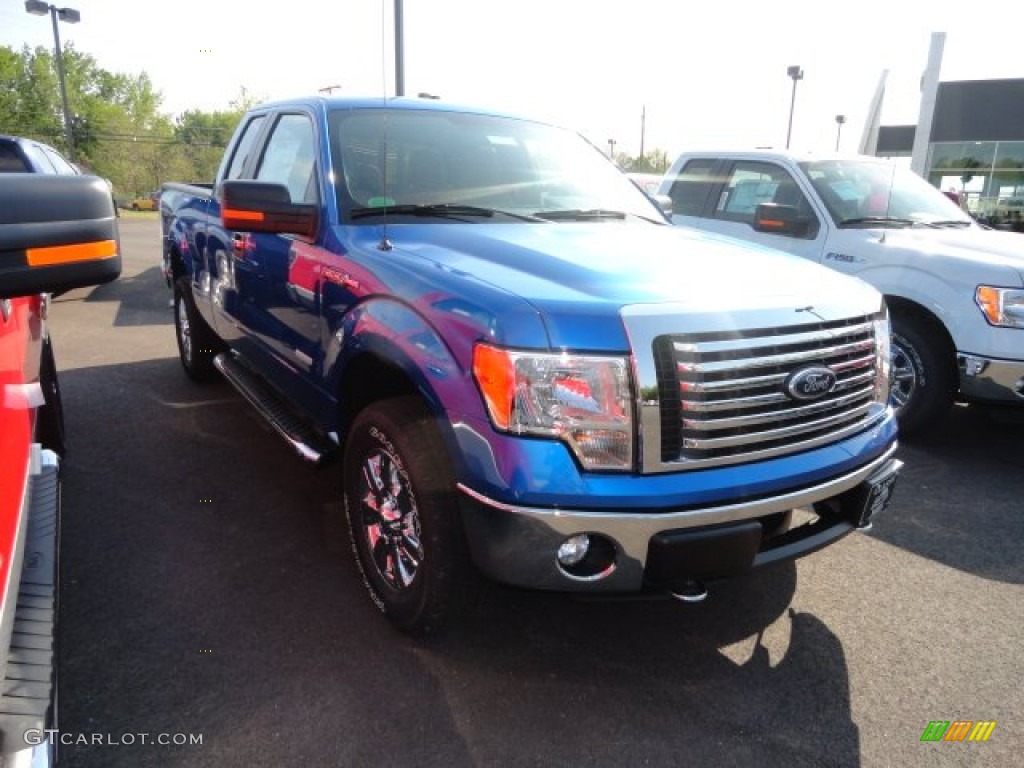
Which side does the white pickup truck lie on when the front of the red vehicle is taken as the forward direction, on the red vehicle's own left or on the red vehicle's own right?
on the red vehicle's own left

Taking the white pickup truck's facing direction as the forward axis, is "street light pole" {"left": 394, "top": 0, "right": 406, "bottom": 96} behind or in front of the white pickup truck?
behind

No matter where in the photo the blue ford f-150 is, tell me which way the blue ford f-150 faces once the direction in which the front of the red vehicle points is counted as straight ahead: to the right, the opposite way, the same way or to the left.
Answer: the same way

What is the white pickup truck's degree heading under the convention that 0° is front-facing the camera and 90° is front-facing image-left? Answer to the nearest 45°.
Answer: approximately 315°

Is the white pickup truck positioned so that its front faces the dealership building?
no

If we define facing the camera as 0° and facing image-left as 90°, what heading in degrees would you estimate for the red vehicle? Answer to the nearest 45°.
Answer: approximately 0°

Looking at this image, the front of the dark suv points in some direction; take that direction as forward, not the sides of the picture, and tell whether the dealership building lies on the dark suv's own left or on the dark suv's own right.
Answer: on the dark suv's own left

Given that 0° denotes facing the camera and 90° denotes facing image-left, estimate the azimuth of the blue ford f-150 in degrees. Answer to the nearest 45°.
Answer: approximately 315°

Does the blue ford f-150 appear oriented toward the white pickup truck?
no

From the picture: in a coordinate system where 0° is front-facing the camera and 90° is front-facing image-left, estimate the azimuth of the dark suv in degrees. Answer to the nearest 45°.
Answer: approximately 315°

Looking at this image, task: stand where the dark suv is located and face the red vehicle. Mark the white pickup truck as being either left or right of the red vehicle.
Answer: left

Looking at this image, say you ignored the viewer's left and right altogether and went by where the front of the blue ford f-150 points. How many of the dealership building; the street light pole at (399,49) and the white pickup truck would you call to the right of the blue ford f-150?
0

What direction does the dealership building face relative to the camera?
toward the camera

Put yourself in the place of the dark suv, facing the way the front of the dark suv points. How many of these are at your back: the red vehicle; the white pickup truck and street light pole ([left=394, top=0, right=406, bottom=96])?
0

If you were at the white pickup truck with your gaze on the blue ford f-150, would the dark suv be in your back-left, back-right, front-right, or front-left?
front-right

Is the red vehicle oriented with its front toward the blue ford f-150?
no

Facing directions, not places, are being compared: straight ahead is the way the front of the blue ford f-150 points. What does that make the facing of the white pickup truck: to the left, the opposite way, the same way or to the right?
the same way

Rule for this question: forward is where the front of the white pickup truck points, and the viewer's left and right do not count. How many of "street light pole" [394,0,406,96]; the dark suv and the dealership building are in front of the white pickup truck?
0
